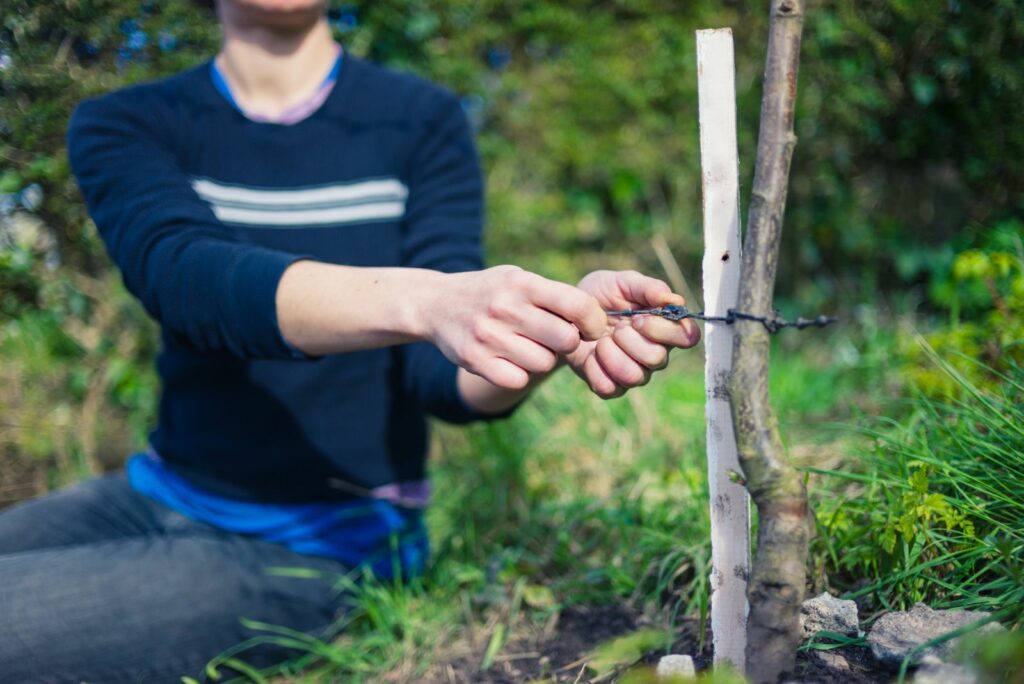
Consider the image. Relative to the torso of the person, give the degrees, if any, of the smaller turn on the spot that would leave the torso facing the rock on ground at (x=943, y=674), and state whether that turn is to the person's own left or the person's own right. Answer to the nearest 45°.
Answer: approximately 45° to the person's own left

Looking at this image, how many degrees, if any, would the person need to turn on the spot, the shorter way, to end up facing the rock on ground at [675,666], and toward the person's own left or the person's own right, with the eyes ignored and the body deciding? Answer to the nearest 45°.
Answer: approximately 45° to the person's own left

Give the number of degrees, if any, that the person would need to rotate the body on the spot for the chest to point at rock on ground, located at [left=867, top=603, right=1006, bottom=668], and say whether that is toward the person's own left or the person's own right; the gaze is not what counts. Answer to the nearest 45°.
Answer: approximately 45° to the person's own left

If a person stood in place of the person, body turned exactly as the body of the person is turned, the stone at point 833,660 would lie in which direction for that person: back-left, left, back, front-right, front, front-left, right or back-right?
front-left

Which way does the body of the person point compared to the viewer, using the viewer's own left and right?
facing the viewer

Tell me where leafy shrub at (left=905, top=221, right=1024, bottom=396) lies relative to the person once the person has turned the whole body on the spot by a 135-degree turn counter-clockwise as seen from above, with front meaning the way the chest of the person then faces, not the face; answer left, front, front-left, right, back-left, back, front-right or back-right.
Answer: front-right

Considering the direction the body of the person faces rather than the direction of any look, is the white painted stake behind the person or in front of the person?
in front
